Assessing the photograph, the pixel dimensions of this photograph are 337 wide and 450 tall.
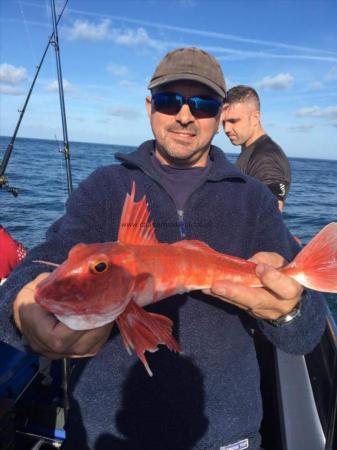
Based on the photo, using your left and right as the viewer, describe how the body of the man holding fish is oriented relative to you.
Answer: facing the viewer

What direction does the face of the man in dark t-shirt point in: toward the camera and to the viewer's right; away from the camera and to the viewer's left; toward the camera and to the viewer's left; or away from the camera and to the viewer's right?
toward the camera and to the viewer's left

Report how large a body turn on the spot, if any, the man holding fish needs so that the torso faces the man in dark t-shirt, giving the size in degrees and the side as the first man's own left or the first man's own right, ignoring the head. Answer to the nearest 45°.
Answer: approximately 180°
